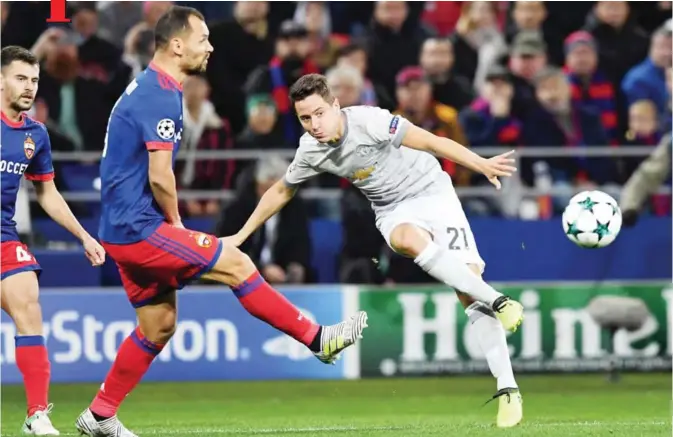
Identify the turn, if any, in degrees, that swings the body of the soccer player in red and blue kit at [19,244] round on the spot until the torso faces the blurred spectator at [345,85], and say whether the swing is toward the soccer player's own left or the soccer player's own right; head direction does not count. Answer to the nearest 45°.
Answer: approximately 135° to the soccer player's own left

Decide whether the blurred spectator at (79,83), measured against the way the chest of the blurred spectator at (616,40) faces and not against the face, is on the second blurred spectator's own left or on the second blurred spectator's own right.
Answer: on the second blurred spectator's own right

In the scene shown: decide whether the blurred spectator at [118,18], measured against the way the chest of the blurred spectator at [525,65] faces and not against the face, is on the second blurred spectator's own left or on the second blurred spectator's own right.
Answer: on the second blurred spectator's own right

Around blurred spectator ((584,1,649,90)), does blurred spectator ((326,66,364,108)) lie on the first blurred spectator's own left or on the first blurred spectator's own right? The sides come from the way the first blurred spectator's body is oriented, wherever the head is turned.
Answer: on the first blurred spectator's own right

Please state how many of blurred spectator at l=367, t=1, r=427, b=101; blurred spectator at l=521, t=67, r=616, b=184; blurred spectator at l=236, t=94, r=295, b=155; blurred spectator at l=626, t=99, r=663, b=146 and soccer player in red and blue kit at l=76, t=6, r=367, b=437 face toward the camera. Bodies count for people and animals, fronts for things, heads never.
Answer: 4

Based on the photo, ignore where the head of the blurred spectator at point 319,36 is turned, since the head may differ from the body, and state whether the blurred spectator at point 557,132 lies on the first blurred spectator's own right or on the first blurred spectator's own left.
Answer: on the first blurred spectator's own left

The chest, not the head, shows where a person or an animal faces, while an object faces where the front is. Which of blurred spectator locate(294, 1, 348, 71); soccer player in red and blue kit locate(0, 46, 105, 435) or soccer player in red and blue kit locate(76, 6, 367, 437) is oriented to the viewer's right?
soccer player in red and blue kit locate(76, 6, 367, 437)

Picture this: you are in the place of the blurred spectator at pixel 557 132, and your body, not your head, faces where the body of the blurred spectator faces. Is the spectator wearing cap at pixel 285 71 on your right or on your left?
on your right

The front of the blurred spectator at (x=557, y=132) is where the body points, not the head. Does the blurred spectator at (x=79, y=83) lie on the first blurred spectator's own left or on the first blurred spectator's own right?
on the first blurred spectator's own right
